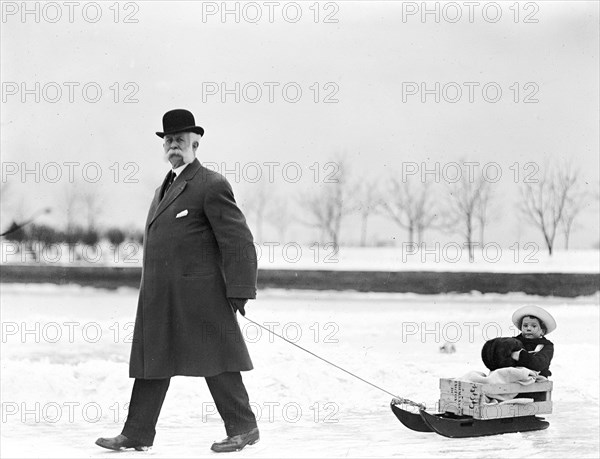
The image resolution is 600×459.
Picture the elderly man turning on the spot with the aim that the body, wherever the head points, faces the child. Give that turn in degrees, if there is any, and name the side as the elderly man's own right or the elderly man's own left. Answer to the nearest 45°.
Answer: approximately 135° to the elderly man's own left

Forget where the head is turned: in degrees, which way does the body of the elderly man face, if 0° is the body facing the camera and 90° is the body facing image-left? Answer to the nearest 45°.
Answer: approximately 45°

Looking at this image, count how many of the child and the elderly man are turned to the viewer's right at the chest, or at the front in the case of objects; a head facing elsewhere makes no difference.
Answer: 0

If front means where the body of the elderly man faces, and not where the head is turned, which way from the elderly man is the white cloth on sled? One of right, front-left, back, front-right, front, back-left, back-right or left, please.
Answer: back-left

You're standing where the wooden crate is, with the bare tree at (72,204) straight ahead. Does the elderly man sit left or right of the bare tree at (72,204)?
left

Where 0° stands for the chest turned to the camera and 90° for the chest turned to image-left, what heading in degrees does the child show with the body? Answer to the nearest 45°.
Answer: approximately 45°

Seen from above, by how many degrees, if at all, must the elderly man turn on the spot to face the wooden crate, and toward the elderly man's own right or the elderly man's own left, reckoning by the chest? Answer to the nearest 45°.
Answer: approximately 135° to the elderly man's own left

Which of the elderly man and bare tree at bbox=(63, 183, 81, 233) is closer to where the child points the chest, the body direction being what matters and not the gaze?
the elderly man
